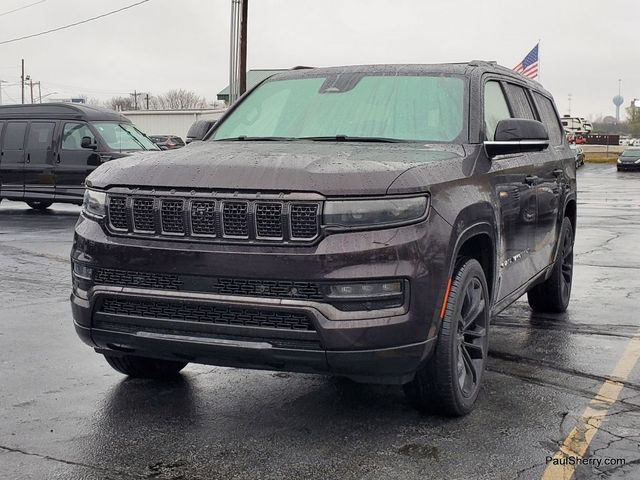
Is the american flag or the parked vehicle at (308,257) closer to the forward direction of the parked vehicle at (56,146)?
the parked vehicle

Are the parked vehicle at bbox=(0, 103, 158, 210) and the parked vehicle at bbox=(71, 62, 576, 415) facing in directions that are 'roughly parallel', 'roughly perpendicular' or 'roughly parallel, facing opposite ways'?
roughly perpendicular

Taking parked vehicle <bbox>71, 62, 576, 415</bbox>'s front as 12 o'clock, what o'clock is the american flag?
The american flag is roughly at 5 o'clock from the parked vehicle.

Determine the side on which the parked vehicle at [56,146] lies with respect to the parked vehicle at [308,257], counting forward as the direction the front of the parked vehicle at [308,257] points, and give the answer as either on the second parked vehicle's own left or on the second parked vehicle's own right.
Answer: on the second parked vehicle's own right

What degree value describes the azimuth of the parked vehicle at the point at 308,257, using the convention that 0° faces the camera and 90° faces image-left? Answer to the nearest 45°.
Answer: approximately 45°

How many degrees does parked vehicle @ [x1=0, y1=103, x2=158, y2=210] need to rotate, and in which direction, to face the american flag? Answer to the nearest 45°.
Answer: approximately 90° to its left

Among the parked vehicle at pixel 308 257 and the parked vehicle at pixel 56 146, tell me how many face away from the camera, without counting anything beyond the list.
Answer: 0

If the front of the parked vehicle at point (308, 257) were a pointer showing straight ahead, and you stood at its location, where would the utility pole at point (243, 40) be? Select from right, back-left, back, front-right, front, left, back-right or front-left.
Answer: back-right

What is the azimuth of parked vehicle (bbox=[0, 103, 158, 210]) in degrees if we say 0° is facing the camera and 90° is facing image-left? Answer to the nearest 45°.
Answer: approximately 315°

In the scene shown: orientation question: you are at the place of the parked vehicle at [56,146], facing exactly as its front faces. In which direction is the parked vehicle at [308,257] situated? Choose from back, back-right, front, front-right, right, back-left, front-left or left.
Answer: front-right

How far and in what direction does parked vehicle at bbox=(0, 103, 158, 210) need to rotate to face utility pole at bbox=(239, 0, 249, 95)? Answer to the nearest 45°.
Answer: approximately 90° to its left
